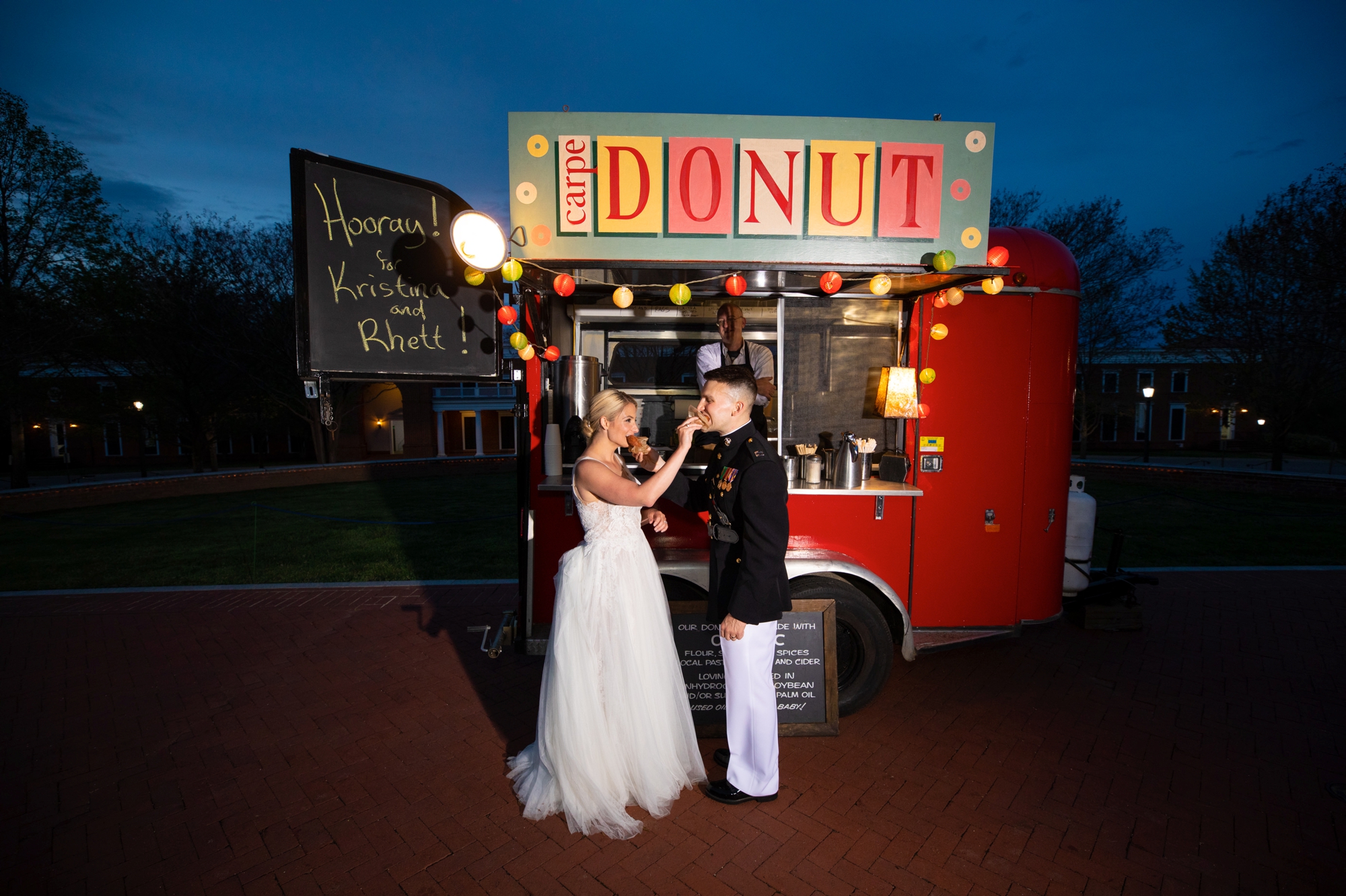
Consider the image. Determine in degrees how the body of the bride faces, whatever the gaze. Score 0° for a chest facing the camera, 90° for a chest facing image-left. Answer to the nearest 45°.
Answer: approximately 270°

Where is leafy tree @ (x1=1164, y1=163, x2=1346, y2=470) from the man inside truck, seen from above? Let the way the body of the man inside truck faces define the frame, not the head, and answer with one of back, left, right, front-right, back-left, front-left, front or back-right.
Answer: back-left

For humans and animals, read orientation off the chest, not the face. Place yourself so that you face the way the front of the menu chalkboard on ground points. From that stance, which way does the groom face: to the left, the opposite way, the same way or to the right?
to the right

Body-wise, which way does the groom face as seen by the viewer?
to the viewer's left

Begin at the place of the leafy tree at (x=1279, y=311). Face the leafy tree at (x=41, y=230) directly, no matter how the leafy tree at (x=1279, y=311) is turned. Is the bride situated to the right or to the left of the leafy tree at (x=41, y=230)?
left

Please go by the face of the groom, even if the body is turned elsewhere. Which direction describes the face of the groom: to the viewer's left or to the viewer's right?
to the viewer's left

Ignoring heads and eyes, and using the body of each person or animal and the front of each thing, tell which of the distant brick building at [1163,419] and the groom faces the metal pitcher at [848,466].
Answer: the distant brick building
